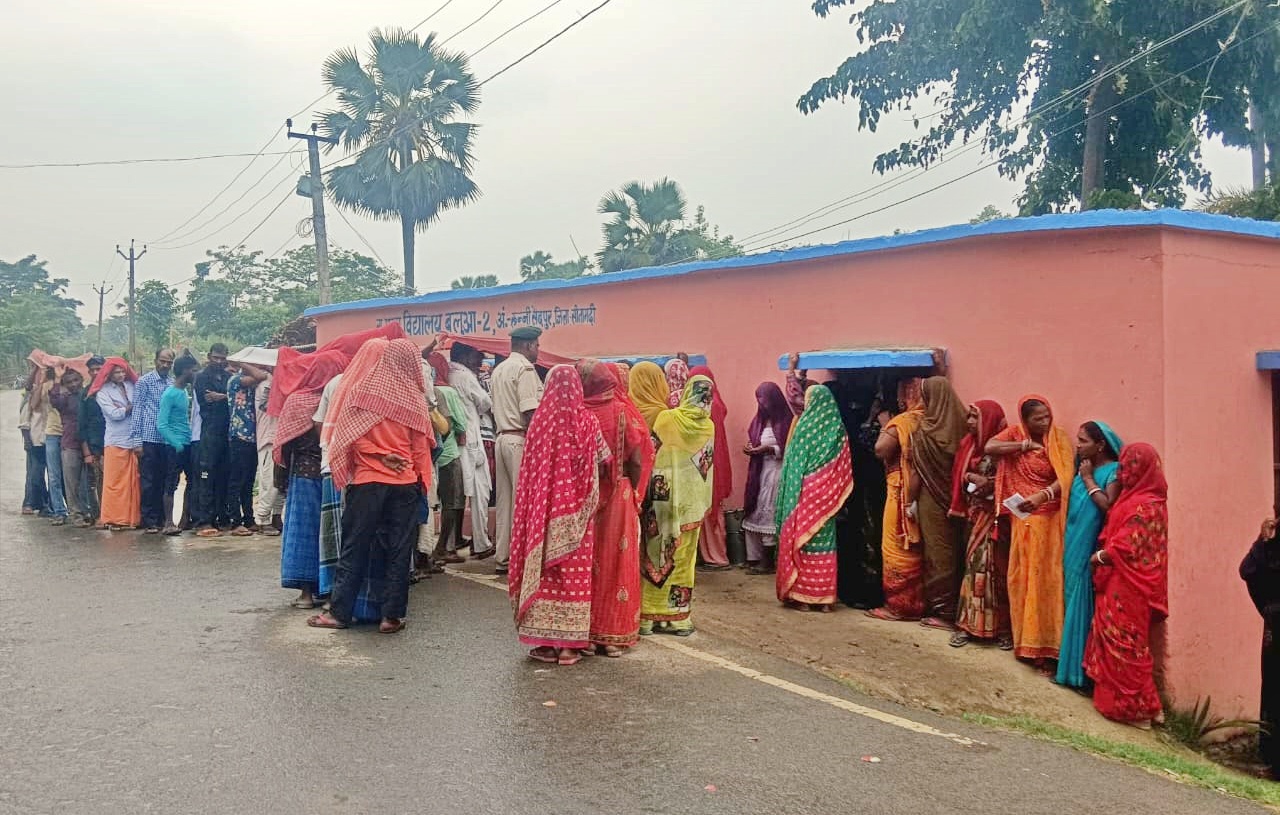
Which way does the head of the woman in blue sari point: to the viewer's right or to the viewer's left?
to the viewer's left

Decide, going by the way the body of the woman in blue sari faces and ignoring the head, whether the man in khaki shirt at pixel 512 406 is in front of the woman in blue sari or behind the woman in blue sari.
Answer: in front

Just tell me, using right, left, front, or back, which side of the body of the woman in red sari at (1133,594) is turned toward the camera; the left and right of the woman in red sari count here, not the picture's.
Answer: left

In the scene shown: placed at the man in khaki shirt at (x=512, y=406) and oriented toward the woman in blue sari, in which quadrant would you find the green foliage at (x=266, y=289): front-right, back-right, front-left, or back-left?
back-left

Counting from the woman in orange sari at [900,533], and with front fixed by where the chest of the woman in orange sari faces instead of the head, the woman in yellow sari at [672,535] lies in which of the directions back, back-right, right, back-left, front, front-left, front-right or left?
front-left

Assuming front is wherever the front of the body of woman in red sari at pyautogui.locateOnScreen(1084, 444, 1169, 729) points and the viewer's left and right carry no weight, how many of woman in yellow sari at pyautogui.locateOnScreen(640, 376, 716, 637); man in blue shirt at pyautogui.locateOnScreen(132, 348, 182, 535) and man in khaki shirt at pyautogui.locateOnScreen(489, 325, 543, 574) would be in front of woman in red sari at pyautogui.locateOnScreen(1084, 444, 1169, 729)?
3

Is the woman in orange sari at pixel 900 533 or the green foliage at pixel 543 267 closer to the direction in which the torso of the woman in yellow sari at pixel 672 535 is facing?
the green foliage

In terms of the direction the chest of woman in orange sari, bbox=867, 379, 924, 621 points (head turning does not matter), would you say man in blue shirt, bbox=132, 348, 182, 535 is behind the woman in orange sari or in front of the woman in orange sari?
in front

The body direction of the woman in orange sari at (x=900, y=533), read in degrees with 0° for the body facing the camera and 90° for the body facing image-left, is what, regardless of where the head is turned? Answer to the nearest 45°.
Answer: approximately 90°

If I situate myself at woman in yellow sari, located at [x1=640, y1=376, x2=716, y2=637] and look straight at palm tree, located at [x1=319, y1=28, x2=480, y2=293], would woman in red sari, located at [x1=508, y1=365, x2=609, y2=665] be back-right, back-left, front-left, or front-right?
back-left
